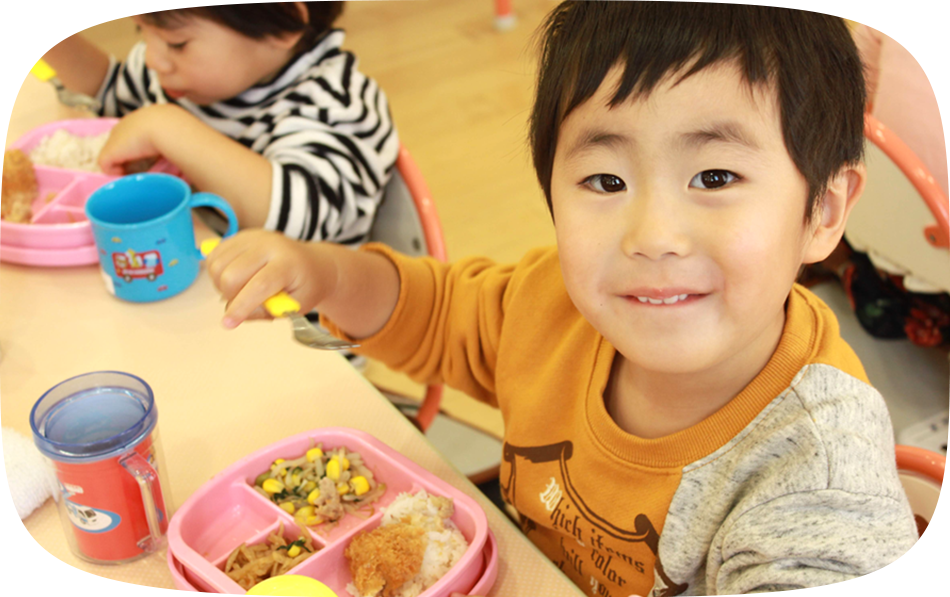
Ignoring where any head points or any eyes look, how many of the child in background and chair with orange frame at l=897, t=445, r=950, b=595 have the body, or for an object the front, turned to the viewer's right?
0

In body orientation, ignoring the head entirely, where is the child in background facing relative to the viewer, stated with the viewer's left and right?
facing the viewer and to the left of the viewer

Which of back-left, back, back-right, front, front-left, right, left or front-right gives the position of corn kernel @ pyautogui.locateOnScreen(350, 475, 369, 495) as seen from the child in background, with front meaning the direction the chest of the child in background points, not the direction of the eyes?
front-left

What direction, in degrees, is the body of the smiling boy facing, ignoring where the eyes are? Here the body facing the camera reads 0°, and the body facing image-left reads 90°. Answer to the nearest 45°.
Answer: approximately 45°

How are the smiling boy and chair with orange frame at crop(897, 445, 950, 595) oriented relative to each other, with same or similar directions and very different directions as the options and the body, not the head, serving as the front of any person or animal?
same or similar directions

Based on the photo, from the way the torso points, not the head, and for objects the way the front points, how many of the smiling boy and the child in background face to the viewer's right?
0

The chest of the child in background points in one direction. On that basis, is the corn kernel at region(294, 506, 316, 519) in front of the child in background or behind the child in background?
in front

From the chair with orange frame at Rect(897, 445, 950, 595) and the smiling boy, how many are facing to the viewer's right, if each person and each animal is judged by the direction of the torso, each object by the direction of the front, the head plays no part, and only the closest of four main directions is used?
0

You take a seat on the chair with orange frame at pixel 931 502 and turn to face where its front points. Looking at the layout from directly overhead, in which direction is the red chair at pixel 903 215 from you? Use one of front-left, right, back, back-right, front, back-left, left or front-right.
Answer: back-right
